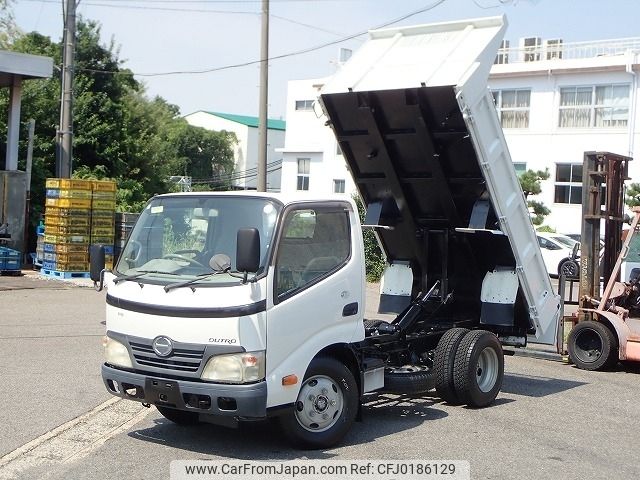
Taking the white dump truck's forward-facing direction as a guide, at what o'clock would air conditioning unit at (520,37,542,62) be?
The air conditioning unit is roughly at 5 o'clock from the white dump truck.

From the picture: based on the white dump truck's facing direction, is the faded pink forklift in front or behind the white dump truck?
behind

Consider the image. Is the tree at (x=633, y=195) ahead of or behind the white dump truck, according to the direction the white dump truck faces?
behind

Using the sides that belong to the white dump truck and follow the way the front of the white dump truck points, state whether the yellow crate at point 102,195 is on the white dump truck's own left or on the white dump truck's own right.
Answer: on the white dump truck's own right

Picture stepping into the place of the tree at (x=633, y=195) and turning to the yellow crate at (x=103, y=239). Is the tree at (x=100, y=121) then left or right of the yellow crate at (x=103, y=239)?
right

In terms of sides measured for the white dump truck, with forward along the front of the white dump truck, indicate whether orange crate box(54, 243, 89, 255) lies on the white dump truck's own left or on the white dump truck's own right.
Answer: on the white dump truck's own right

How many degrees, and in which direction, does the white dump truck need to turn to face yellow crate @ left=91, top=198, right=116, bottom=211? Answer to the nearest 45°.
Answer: approximately 90° to its right

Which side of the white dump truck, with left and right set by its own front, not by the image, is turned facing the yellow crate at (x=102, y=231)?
right

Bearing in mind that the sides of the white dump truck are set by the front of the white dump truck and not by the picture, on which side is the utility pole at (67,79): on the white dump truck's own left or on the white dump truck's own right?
on the white dump truck's own right

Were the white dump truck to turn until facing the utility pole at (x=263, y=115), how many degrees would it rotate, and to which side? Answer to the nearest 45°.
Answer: approximately 135° to its right

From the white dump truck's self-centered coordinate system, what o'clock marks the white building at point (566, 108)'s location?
The white building is roughly at 5 o'clock from the white dump truck.

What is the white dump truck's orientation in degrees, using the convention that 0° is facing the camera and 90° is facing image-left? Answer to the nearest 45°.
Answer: approximately 45°

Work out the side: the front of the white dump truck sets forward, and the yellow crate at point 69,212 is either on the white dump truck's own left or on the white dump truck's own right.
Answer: on the white dump truck's own right
